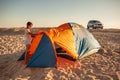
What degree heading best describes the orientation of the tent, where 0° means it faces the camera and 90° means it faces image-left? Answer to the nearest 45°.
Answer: approximately 45°

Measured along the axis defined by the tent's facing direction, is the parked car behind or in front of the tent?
behind
